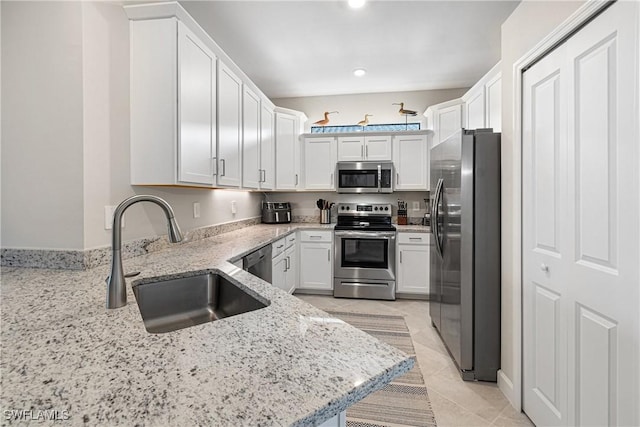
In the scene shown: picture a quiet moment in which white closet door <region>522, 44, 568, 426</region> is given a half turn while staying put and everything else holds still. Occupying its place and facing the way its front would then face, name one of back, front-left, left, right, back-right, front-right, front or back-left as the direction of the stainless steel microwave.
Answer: left

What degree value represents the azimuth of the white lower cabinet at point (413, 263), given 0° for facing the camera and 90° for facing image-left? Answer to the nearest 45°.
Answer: approximately 0°

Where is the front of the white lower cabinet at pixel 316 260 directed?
toward the camera

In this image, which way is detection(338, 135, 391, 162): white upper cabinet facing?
toward the camera

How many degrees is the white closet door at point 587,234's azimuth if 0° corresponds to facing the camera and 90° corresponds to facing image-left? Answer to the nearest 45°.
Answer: approximately 45°

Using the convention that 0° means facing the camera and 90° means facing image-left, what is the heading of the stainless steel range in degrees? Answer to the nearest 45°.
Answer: approximately 0°

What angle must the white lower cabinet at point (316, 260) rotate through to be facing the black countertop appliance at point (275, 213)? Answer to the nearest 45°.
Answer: approximately 135° to its right

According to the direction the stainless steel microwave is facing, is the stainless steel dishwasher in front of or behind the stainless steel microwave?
in front

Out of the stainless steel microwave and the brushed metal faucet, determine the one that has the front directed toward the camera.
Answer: the stainless steel microwave

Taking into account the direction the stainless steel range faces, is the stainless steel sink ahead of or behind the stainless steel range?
ahead

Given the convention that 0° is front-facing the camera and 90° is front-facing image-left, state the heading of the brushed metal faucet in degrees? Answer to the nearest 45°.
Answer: approximately 270°

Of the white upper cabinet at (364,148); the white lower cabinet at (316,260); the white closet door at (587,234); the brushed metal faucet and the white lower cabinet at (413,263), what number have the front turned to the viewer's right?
1

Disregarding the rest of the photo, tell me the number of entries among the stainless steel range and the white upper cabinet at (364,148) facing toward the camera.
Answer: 2

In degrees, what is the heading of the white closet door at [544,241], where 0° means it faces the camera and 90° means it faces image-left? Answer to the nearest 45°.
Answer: approximately 45°
